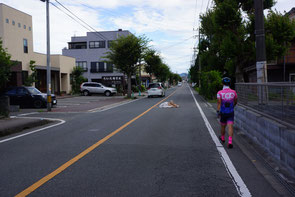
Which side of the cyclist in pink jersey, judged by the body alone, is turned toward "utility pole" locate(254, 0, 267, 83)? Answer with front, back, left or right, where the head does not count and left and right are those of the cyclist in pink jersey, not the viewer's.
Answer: front

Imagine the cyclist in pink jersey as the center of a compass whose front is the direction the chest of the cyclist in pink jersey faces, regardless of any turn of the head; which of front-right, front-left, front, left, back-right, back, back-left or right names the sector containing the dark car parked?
front-left

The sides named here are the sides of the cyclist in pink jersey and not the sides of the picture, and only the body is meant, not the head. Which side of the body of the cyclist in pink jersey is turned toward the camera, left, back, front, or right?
back

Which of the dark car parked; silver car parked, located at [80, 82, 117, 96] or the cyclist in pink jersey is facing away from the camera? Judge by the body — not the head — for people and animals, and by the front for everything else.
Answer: the cyclist in pink jersey

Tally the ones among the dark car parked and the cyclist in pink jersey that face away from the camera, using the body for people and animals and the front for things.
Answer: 1

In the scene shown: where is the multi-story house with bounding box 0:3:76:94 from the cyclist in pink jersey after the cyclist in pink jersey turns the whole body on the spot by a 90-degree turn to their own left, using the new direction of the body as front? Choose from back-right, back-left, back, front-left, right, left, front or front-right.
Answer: front-right
